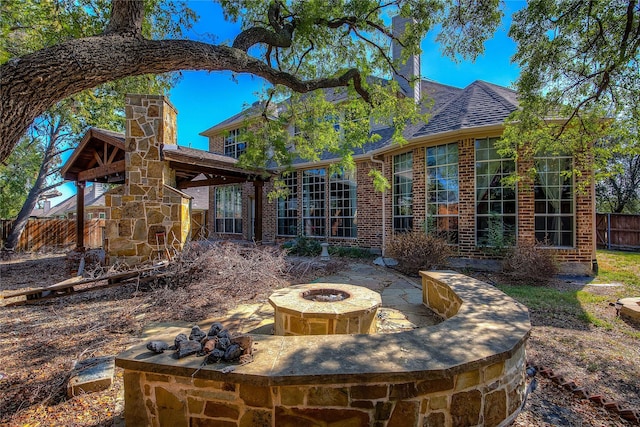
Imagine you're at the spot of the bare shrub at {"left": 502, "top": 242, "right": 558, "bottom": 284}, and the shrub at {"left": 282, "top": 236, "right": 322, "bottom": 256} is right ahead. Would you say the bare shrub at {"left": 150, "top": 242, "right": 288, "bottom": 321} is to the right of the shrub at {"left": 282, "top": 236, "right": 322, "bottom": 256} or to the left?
left

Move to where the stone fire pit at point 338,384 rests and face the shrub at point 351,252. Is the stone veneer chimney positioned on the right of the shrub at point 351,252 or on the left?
left

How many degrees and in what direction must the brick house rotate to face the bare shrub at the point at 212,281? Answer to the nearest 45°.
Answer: approximately 180°

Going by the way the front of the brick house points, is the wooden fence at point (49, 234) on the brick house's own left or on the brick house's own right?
on the brick house's own left

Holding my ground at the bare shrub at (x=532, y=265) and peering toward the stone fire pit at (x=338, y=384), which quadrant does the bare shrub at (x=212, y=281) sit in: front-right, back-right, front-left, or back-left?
front-right

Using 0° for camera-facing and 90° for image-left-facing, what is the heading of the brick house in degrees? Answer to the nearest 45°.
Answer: approximately 225°

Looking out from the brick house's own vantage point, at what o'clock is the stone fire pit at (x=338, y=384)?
The stone fire pit is roughly at 5 o'clock from the brick house.
